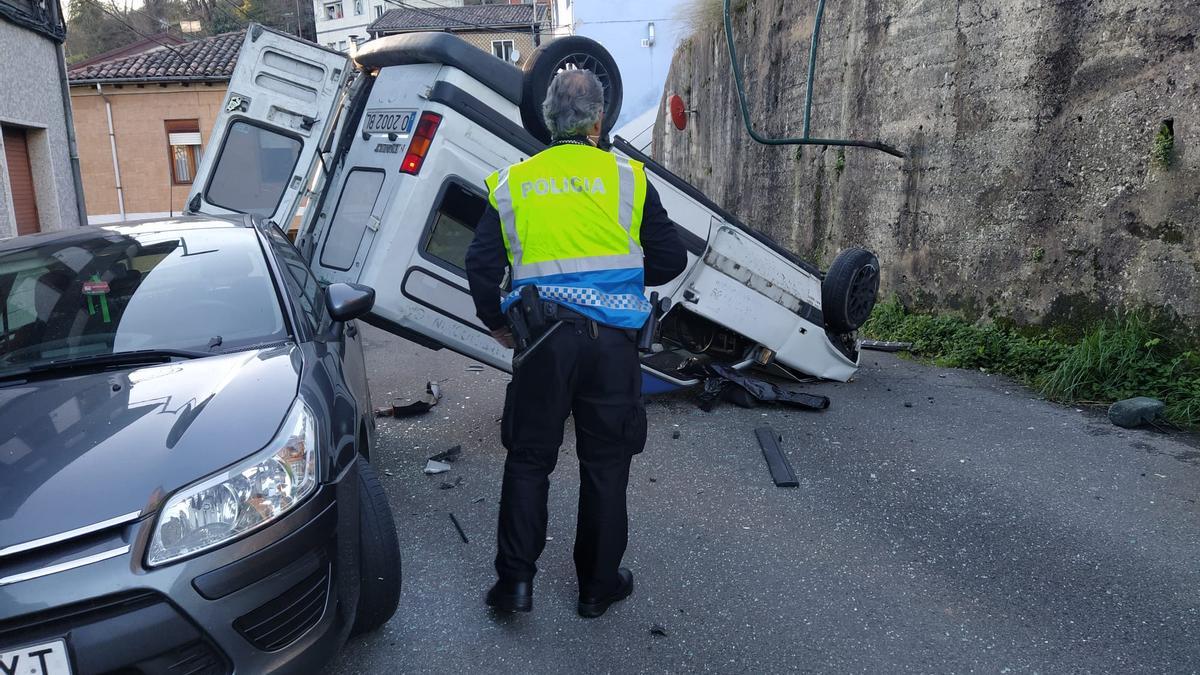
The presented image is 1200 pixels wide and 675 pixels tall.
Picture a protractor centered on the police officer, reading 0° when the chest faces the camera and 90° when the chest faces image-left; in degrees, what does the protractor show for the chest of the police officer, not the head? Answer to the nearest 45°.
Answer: approximately 180°

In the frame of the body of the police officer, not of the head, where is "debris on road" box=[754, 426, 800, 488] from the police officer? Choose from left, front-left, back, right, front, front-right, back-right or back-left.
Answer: front-right

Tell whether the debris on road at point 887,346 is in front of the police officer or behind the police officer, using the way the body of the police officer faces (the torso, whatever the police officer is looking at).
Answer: in front

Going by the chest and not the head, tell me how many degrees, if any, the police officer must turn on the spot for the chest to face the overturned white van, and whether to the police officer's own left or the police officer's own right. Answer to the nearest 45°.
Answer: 0° — they already face it

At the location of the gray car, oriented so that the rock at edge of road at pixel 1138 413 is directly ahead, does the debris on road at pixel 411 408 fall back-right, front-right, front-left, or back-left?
front-left

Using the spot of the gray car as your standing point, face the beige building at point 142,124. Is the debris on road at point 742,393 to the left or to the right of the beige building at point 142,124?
right

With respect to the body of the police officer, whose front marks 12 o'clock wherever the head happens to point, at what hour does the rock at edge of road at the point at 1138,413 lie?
The rock at edge of road is roughly at 2 o'clock from the police officer.

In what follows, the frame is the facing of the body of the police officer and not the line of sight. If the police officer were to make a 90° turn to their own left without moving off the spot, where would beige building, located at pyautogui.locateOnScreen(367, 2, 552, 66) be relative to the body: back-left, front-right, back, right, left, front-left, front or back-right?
right

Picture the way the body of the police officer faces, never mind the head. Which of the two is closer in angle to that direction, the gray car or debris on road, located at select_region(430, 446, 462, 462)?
the debris on road
